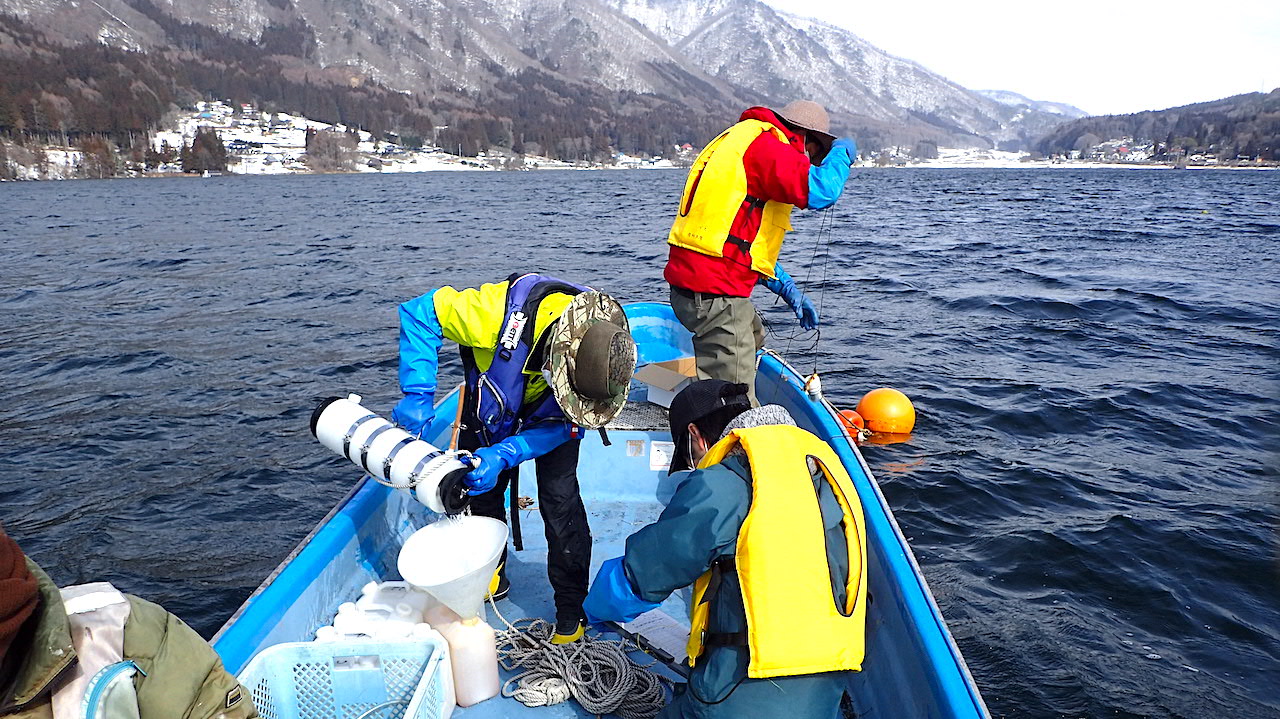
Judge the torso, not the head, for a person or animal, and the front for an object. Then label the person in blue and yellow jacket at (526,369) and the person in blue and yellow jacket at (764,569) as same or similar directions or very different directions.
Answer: very different directions

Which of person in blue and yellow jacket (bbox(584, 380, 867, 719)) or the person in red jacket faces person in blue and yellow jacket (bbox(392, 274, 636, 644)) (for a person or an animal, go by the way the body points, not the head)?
person in blue and yellow jacket (bbox(584, 380, 867, 719))

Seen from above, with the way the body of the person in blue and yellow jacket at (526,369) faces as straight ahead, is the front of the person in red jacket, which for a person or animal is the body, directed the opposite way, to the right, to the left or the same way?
to the left

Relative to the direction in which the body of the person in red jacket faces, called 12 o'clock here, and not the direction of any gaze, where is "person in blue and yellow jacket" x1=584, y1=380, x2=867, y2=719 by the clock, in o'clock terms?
The person in blue and yellow jacket is roughly at 3 o'clock from the person in red jacket.

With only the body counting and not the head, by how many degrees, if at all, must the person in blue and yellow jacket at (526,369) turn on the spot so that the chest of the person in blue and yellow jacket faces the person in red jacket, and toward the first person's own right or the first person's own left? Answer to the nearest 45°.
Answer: approximately 135° to the first person's own left

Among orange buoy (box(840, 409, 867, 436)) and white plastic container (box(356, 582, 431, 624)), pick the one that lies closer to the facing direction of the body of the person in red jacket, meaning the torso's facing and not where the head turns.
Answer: the orange buoy

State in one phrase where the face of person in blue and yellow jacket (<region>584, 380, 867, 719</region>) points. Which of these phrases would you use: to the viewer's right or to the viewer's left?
to the viewer's left

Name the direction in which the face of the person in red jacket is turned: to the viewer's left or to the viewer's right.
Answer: to the viewer's right

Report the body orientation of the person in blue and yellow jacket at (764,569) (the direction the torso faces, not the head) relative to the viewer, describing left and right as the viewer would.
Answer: facing away from the viewer and to the left of the viewer

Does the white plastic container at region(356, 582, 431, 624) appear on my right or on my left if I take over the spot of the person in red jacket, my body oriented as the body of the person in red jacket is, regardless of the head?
on my right

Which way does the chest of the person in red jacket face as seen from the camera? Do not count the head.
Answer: to the viewer's right

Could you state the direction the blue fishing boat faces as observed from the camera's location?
facing away from the viewer
